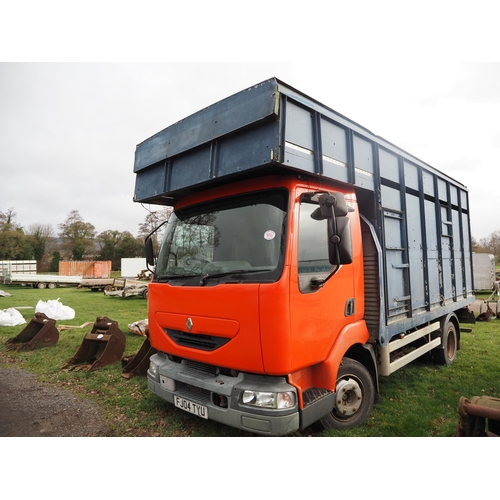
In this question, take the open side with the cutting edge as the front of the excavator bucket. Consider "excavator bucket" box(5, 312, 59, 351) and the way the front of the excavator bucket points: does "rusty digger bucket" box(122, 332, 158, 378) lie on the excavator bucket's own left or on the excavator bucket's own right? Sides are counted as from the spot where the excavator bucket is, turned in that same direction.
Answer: on the excavator bucket's own left

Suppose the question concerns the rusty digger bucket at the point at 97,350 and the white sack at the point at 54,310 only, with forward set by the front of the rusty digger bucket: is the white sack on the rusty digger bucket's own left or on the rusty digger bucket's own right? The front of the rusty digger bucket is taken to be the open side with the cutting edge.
on the rusty digger bucket's own right

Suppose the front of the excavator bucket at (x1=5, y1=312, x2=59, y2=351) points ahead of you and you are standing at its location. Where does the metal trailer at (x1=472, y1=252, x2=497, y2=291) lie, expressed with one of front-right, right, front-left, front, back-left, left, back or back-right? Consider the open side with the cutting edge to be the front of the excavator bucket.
back-left

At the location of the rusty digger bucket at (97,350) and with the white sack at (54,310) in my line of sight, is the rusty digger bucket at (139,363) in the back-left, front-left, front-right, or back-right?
back-right

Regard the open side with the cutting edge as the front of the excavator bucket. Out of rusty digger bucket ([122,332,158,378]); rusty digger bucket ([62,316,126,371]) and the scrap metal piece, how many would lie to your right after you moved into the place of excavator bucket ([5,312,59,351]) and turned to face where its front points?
0

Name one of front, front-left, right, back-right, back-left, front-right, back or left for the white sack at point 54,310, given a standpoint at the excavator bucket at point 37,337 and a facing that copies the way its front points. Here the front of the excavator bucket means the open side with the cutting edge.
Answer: back-right

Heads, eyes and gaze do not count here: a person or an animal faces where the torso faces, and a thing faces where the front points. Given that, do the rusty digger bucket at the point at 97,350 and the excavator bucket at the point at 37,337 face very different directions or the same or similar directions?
same or similar directions

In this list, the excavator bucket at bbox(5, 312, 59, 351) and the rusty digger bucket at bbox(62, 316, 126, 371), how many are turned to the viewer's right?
0

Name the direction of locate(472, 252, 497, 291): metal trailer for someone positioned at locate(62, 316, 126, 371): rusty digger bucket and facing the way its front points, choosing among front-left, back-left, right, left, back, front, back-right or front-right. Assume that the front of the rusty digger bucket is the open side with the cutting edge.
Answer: back-left

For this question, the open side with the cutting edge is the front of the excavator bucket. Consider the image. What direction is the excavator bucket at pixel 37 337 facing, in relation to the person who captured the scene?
facing the viewer and to the left of the viewer

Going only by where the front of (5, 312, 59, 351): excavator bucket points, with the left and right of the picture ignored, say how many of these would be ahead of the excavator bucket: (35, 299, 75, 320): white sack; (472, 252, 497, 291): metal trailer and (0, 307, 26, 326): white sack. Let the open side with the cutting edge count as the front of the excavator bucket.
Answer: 0

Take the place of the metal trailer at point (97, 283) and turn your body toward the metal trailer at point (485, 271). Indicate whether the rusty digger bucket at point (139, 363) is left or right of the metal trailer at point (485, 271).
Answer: right
